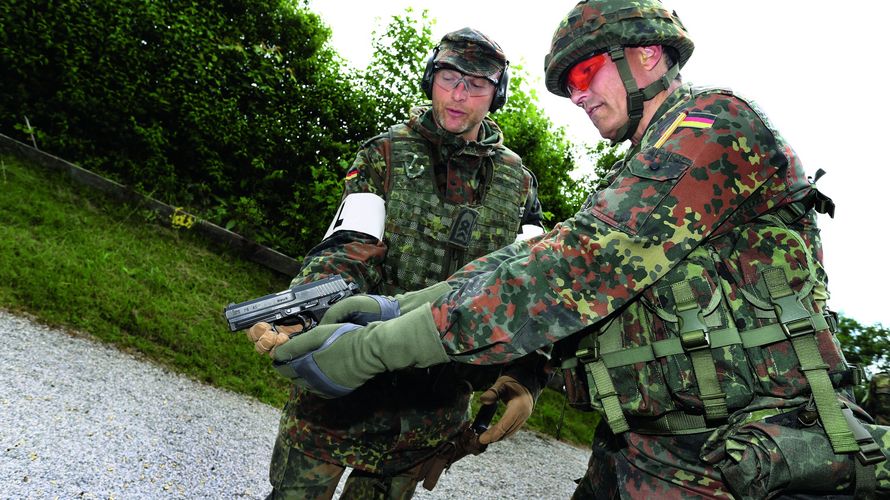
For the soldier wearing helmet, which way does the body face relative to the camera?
to the viewer's left

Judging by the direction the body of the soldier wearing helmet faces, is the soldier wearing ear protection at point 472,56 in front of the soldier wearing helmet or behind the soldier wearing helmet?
in front

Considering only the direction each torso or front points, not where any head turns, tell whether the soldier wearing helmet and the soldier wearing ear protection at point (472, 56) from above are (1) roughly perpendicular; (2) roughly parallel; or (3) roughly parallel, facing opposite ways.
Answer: roughly perpendicular

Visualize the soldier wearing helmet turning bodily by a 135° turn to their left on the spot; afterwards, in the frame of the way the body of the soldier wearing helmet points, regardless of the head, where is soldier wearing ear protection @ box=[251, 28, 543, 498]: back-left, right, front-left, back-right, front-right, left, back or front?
back
